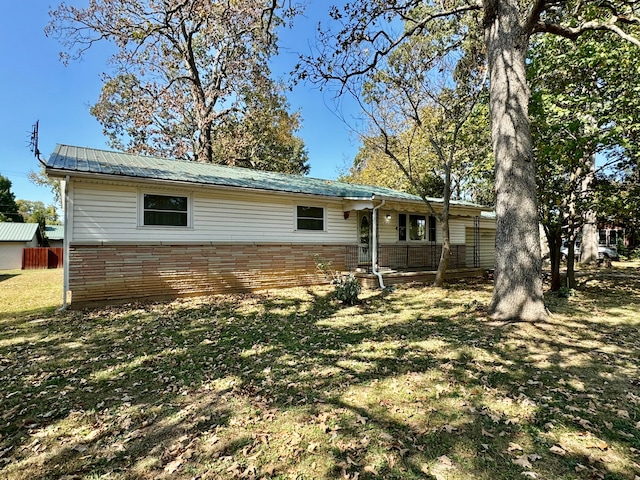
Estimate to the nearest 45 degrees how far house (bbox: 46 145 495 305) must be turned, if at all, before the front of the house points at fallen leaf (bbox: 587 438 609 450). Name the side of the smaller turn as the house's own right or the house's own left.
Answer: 0° — it already faces it

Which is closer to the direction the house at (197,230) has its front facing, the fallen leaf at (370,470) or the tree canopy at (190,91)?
the fallen leaf

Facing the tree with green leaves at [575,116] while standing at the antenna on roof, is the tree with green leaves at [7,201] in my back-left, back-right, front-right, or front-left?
back-left

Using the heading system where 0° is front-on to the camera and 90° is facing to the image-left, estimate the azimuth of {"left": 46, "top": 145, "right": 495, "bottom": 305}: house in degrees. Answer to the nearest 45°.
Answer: approximately 315°

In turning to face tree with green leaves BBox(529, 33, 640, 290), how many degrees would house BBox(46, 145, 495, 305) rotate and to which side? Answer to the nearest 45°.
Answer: approximately 45° to its left

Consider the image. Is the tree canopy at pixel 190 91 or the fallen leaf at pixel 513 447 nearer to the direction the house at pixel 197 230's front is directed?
the fallen leaf

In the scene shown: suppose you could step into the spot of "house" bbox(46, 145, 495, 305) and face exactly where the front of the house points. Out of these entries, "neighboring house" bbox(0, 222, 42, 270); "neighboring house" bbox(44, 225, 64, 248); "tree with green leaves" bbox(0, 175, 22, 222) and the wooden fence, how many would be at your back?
4

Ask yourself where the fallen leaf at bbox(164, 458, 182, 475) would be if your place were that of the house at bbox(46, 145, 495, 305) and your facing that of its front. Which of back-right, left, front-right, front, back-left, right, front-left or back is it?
front-right

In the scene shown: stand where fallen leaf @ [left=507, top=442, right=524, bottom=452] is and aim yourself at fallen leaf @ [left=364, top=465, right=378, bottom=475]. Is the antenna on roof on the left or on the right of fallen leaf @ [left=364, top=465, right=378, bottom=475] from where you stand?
right

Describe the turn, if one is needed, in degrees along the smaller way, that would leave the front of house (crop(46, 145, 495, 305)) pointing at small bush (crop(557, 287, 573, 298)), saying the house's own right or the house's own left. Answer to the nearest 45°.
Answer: approximately 45° to the house's own left

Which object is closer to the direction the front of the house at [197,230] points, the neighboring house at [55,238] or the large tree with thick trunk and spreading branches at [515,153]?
the large tree with thick trunk and spreading branches

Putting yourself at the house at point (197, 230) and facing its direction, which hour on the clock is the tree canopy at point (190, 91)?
The tree canopy is roughly at 7 o'clock from the house.

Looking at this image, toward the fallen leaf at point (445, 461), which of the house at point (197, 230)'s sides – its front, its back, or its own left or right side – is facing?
front

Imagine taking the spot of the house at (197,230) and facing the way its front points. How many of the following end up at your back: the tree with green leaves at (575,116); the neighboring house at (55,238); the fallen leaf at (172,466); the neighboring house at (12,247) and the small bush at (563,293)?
2
